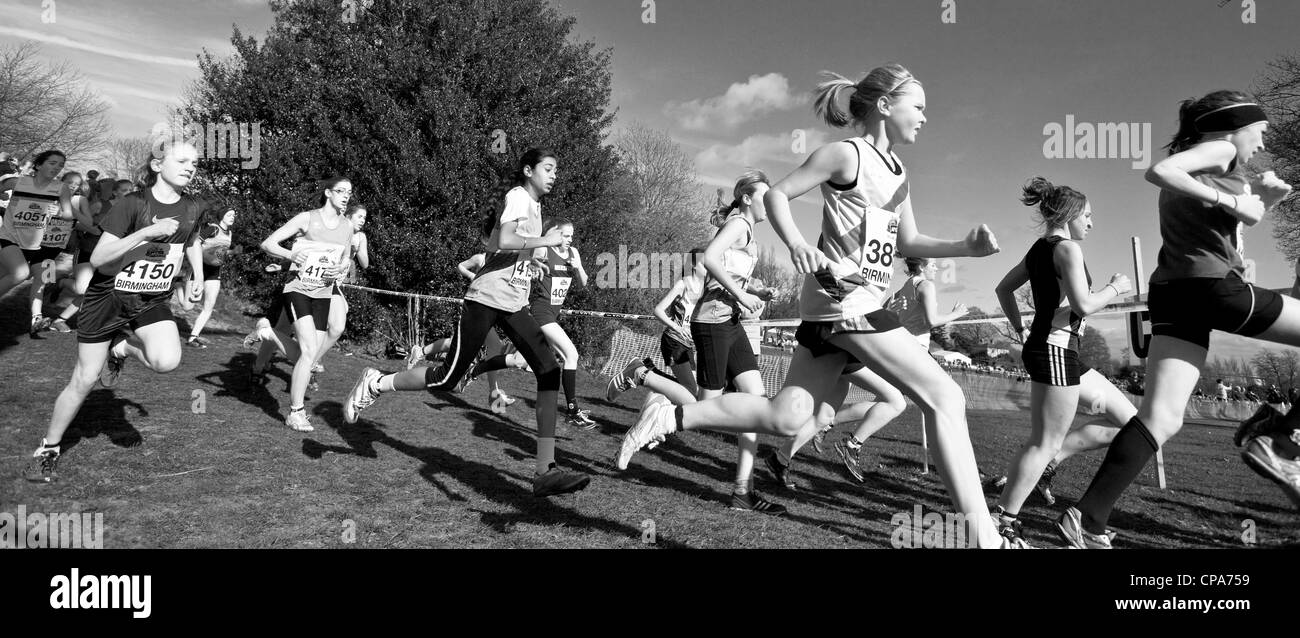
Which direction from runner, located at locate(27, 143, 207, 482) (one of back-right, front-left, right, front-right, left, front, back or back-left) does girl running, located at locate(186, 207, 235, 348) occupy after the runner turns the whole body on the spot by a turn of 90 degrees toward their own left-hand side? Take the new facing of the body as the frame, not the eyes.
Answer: front-left

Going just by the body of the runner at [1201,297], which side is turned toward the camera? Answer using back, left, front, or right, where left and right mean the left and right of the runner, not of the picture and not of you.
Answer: right

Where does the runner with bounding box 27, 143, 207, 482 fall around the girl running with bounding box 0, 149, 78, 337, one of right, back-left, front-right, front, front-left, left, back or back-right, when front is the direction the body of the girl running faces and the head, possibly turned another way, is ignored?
front-right

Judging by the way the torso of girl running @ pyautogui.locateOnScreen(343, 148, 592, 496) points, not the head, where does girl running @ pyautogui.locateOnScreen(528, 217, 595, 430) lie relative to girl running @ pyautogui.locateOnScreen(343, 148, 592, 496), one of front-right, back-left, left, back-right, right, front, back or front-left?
left

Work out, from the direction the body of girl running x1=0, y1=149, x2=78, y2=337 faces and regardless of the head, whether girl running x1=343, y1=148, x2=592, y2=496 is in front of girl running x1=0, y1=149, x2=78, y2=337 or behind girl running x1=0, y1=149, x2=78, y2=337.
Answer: in front

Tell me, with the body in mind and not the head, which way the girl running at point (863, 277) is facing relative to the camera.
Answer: to the viewer's right

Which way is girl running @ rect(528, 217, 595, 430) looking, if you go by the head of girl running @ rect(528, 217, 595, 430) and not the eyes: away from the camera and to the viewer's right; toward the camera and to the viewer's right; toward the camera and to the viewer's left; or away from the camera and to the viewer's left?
toward the camera and to the viewer's right

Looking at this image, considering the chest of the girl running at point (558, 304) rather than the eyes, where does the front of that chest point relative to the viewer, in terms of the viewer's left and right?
facing the viewer and to the right of the viewer

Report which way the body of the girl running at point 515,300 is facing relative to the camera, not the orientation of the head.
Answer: to the viewer's right

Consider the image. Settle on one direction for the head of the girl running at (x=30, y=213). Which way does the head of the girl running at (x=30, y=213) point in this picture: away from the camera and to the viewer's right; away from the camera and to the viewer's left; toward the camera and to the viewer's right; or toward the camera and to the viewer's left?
toward the camera and to the viewer's right

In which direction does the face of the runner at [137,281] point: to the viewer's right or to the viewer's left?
to the viewer's right

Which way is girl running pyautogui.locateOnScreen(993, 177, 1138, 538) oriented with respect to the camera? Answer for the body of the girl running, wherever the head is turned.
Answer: to the viewer's right

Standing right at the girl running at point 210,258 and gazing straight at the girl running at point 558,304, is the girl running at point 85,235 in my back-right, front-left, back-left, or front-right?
back-right

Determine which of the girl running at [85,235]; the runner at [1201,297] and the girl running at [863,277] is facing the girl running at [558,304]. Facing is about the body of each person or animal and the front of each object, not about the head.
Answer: the girl running at [85,235]

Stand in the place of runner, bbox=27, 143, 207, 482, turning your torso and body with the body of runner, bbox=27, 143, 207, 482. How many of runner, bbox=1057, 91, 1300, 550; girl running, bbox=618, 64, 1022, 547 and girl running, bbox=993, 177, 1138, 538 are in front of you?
3

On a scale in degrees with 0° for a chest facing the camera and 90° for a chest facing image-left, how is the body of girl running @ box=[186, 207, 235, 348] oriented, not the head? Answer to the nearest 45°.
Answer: approximately 315°

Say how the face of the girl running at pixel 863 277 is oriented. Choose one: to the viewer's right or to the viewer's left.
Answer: to the viewer's right
